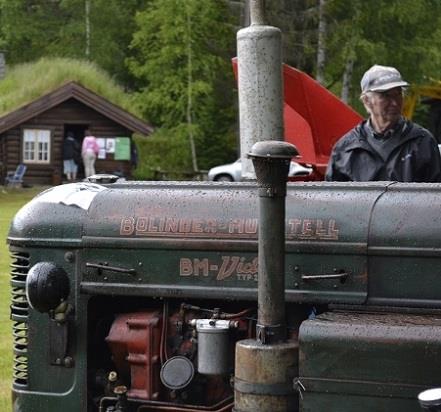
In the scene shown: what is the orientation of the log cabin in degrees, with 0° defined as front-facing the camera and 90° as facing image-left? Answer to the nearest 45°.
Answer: approximately 0°

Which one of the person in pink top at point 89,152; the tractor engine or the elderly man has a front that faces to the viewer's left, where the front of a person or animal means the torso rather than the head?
the tractor engine

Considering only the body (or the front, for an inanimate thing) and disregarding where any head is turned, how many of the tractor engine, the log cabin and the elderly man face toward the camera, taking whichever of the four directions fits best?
2

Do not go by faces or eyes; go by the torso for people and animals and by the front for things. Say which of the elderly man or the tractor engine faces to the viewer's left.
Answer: the tractor engine

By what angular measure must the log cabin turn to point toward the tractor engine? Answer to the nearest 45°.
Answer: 0° — it already faces it

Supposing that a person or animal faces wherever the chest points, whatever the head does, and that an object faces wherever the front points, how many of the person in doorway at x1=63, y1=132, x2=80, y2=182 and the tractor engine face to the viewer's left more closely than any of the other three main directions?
1
